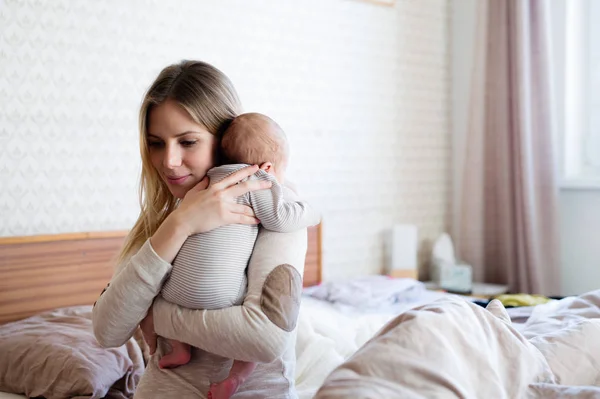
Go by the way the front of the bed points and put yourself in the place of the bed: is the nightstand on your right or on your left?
on your left

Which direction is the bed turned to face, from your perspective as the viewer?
facing the viewer and to the right of the viewer

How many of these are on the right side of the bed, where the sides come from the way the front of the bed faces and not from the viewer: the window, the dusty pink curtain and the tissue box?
0

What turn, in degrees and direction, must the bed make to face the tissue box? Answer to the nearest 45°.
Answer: approximately 90° to its left

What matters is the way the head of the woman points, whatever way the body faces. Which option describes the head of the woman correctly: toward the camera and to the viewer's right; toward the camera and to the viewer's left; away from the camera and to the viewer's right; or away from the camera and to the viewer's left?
toward the camera and to the viewer's left

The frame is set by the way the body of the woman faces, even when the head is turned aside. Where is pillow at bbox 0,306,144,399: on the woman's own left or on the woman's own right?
on the woman's own right

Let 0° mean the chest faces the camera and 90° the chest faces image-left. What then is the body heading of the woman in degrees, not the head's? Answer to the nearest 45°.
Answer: approximately 45°

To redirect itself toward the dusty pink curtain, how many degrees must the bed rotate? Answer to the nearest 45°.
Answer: approximately 90° to its left
